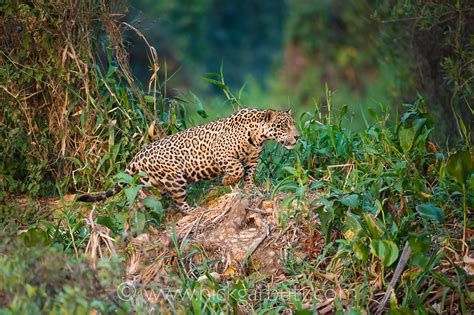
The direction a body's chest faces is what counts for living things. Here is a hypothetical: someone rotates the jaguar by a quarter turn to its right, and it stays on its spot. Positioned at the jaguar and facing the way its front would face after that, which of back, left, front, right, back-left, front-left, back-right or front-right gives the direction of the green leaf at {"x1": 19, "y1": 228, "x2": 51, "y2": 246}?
front-right

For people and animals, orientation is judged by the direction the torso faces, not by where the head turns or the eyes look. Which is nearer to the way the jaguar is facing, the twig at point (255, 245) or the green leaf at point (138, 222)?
the twig

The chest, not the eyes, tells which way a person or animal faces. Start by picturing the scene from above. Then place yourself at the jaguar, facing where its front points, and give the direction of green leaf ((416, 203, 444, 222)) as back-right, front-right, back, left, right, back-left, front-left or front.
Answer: front-right

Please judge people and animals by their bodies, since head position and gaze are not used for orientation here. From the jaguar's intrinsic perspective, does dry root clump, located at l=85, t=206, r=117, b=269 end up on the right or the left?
on its right

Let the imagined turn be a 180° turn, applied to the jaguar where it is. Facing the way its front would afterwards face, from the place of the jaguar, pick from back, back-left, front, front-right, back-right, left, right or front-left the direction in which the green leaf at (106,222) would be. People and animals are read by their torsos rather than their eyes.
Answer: front-left

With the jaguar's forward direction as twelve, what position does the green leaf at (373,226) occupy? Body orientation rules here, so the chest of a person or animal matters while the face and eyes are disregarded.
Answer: The green leaf is roughly at 2 o'clock from the jaguar.

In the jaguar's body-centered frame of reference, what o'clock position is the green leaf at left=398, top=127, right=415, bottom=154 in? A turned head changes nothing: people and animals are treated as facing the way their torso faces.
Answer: The green leaf is roughly at 1 o'clock from the jaguar.

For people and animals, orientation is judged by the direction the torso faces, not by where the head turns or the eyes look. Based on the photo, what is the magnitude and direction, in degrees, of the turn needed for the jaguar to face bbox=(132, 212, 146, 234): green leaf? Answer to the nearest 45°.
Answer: approximately 135° to its right

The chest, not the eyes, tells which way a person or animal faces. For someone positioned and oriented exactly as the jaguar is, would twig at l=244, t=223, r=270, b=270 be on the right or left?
on its right

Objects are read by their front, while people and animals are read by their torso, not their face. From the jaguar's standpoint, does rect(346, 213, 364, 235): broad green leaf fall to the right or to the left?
on its right

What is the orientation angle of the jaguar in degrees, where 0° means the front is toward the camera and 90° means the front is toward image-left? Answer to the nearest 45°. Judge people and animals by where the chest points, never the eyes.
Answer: approximately 270°

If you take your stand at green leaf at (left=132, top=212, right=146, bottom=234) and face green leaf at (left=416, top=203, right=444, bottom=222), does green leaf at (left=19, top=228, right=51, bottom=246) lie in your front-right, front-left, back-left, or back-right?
back-right

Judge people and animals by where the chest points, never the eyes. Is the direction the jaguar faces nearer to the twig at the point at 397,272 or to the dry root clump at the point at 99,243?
the twig

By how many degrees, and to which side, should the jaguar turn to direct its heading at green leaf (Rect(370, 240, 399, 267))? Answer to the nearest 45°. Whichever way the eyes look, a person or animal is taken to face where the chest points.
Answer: approximately 45° to its right

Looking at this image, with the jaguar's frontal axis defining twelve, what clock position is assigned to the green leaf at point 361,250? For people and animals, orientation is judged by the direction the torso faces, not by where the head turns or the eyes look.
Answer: The green leaf is roughly at 2 o'clock from the jaguar.
